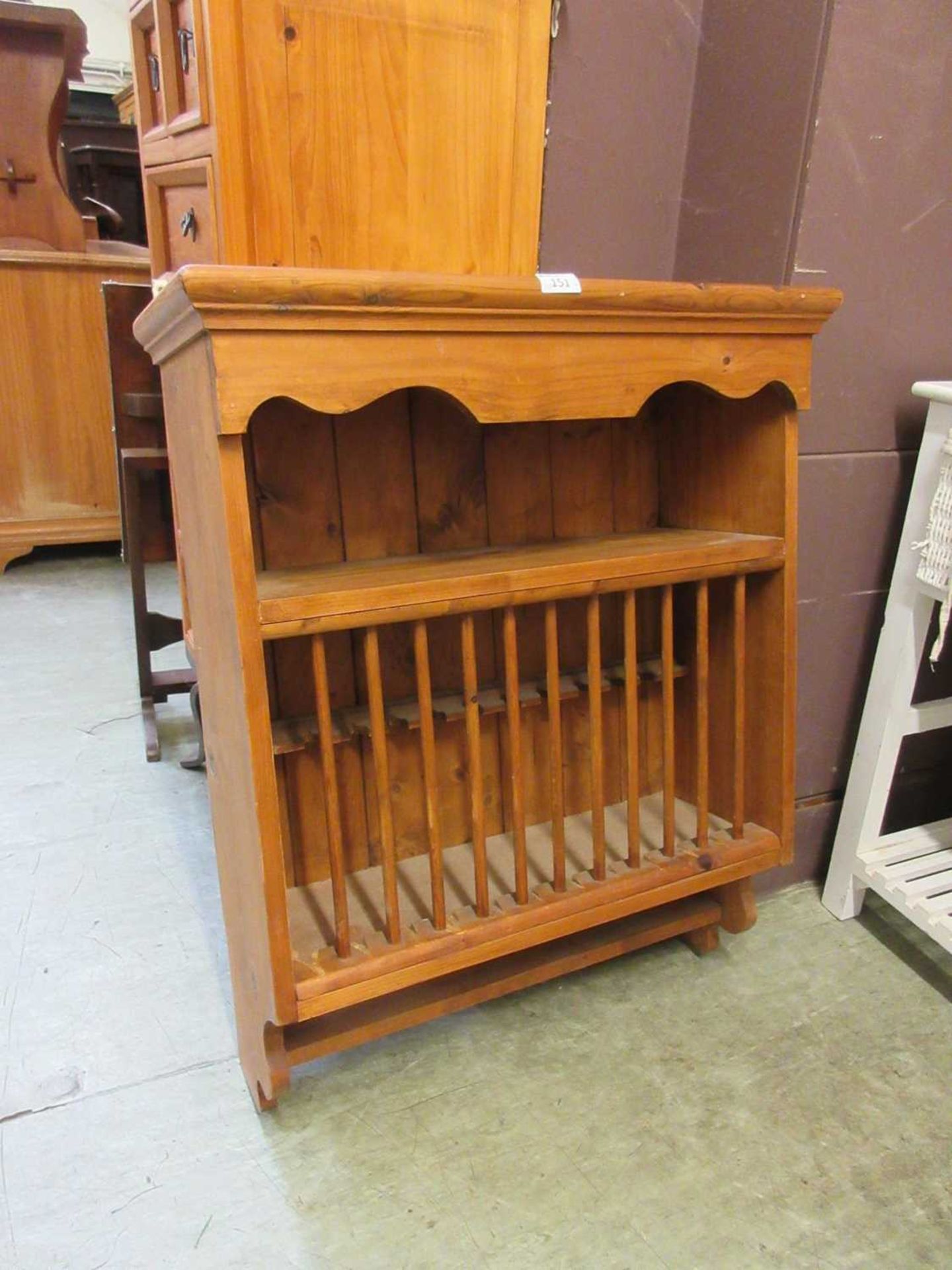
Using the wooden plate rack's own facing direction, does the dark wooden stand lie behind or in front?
behind

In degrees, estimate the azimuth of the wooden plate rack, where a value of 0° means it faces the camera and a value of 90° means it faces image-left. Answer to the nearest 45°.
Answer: approximately 315°

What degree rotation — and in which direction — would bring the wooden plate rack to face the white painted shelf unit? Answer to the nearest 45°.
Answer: approximately 45° to its left
